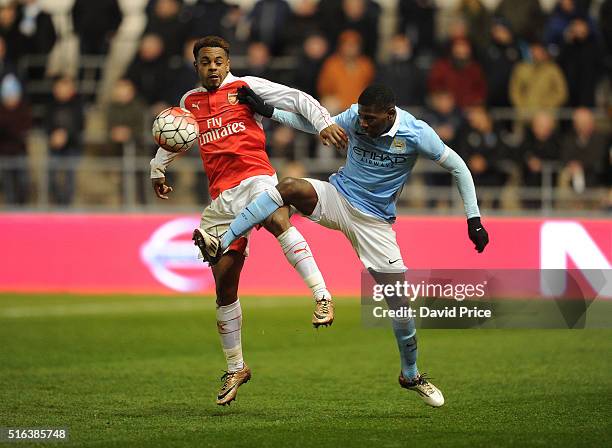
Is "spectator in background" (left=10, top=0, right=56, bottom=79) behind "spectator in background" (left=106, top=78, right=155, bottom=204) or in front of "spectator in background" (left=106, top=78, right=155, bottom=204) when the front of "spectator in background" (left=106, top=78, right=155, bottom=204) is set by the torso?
behind

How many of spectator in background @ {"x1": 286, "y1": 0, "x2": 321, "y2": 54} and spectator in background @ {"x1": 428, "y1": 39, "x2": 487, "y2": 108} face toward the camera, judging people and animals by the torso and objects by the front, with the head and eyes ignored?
2

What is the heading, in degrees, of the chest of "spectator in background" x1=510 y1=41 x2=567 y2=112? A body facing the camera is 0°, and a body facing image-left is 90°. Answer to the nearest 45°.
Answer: approximately 0°

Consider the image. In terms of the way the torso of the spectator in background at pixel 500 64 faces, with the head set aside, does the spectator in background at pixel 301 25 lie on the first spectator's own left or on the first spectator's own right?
on the first spectator's own right

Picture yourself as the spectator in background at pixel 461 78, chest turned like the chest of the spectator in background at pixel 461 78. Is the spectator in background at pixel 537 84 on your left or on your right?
on your left

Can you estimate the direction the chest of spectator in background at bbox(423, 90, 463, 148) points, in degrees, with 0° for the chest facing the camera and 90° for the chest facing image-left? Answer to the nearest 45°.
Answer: approximately 0°

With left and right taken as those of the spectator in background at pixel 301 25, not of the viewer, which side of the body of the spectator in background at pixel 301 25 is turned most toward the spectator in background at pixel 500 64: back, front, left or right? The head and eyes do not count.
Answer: left
